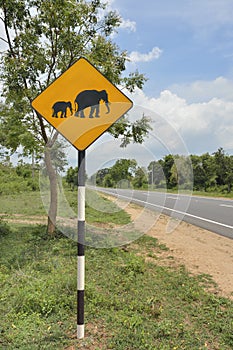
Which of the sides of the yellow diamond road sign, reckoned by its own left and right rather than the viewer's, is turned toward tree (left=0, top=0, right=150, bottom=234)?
back

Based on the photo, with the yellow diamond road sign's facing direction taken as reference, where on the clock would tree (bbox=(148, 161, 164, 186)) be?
The tree is roughly at 7 o'clock from the yellow diamond road sign.

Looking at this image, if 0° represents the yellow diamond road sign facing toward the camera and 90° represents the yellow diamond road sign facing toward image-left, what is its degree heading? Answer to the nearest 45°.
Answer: approximately 0°

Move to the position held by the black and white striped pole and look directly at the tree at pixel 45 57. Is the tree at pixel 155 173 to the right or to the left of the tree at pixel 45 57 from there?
right
